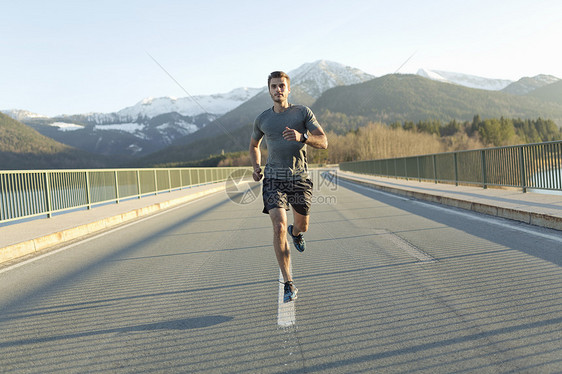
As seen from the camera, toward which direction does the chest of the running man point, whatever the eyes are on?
toward the camera

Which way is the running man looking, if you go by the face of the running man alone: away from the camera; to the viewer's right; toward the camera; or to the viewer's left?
toward the camera

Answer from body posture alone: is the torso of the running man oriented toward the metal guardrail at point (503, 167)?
no
